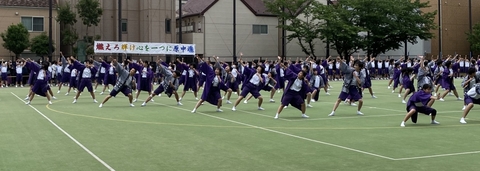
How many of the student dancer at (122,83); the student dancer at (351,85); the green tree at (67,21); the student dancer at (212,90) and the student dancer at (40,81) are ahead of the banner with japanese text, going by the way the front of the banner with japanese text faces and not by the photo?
4

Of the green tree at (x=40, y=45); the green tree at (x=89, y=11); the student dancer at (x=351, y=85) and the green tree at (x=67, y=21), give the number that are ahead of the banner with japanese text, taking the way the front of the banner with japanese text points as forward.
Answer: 1

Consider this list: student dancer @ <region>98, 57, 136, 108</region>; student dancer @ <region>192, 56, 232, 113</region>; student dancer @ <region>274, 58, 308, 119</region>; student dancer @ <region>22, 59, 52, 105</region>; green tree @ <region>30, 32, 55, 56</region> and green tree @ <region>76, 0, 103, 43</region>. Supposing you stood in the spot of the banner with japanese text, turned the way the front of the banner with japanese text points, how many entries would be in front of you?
4

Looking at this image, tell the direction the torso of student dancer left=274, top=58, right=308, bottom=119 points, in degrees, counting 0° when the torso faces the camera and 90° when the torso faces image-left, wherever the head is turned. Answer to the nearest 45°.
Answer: approximately 0°

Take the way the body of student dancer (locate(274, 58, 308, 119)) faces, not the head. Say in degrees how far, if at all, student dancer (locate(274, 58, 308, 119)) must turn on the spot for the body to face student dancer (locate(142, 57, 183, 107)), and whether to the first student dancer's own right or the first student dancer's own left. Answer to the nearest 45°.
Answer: approximately 135° to the first student dancer's own right

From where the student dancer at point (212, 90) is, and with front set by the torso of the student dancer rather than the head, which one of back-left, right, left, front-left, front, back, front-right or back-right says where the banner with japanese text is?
back

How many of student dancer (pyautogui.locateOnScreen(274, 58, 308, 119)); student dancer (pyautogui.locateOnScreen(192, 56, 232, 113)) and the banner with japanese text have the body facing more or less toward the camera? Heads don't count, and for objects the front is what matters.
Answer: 3

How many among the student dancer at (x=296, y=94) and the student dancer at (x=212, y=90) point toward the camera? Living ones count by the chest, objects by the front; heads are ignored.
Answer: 2

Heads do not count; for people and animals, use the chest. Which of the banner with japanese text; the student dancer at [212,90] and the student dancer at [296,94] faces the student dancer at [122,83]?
the banner with japanese text

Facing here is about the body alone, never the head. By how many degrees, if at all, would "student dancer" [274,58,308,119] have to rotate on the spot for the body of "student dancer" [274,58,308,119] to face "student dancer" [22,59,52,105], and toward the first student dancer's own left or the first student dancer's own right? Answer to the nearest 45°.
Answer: approximately 135° to the first student dancer's own right

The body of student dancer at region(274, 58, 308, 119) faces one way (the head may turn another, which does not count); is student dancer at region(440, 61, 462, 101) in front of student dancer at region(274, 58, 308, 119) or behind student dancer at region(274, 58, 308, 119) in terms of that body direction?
behind

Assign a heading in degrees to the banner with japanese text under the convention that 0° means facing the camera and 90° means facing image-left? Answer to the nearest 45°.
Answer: approximately 0°

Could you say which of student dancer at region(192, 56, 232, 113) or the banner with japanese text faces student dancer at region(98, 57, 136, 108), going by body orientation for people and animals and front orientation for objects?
the banner with japanese text

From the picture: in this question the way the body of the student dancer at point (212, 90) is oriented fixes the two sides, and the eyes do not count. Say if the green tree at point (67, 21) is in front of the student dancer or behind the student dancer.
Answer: behind
